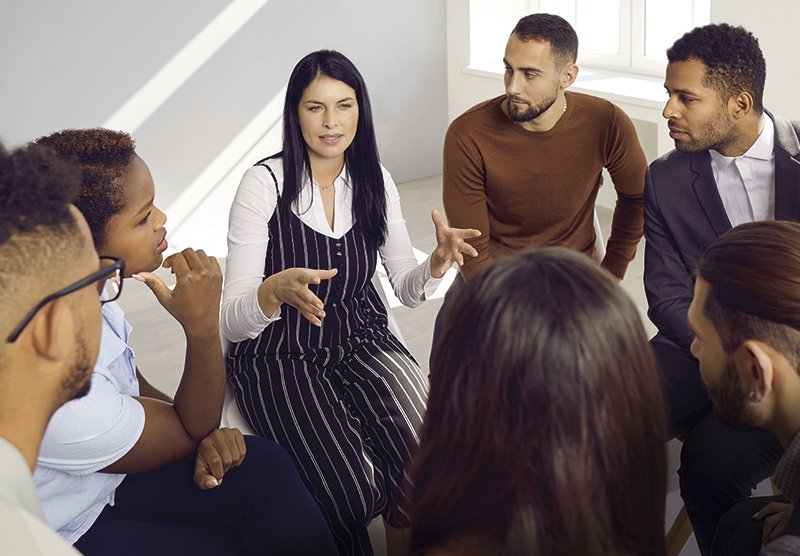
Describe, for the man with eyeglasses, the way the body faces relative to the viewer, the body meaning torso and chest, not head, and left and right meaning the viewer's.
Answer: facing away from the viewer and to the right of the viewer

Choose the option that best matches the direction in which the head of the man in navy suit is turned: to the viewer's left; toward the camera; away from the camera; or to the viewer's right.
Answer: to the viewer's left

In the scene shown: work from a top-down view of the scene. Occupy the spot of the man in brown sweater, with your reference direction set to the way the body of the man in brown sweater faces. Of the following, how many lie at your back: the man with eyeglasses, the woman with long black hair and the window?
1

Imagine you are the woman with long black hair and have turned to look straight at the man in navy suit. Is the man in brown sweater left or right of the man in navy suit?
left

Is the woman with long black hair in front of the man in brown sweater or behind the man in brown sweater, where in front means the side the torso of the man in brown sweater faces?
in front

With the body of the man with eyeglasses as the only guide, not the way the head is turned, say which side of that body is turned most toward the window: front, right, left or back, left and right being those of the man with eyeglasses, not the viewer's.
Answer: front

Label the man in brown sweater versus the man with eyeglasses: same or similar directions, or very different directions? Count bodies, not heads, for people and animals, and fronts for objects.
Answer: very different directions

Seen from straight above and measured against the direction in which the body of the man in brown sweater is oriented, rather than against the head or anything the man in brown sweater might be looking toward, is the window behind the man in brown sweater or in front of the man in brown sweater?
behind

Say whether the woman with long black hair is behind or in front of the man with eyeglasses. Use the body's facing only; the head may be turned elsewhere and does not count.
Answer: in front

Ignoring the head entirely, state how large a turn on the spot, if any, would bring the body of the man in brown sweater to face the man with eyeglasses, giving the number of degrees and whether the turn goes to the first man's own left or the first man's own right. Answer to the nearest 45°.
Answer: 0° — they already face them

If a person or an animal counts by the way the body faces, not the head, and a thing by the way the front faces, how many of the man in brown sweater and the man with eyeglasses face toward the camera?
1

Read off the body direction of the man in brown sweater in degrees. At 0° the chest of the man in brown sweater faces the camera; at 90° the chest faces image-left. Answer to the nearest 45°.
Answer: approximately 0°

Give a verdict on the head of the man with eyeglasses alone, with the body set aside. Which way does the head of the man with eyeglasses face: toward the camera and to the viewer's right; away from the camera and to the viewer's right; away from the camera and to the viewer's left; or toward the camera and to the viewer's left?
away from the camera and to the viewer's right
